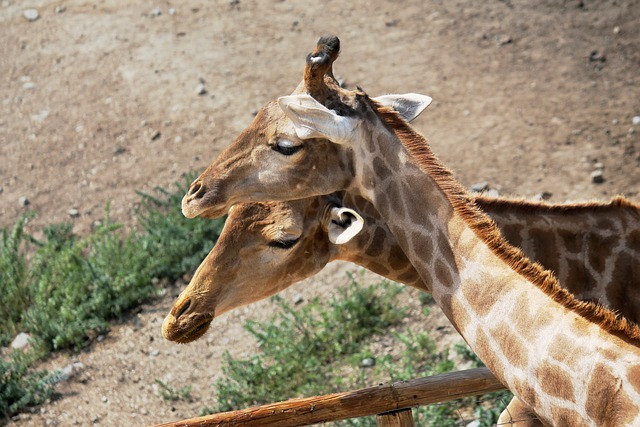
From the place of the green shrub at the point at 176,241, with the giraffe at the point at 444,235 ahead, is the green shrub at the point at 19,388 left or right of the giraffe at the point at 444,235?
right

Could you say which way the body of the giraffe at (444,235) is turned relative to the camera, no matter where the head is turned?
to the viewer's left

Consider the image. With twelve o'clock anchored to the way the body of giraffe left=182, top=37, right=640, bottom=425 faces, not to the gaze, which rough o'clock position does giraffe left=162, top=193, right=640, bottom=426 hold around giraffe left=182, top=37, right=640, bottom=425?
giraffe left=162, top=193, right=640, bottom=426 is roughly at 2 o'clock from giraffe left=182, top=37, right=640, bottom=425.

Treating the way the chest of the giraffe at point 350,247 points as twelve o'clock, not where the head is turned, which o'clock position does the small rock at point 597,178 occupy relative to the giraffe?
The small rock is roughly at 4 o'clock from the giraffe.

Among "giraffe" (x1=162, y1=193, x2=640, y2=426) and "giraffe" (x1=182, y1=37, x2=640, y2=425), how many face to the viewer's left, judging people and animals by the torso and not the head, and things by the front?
2

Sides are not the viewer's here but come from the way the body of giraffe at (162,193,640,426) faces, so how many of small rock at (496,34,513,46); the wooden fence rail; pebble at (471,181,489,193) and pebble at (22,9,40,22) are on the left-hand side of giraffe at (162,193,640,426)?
1

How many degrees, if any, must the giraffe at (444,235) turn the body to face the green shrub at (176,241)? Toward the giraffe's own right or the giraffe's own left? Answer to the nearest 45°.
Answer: approximately 45° to the giraffe's own right

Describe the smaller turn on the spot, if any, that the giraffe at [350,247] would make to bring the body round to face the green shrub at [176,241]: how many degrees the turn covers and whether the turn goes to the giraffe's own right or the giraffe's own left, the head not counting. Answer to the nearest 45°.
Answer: approximately 45° to the giraffe's own right

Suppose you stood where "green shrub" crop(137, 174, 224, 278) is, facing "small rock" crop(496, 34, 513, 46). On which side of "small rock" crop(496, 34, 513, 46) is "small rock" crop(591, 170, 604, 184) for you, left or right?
right

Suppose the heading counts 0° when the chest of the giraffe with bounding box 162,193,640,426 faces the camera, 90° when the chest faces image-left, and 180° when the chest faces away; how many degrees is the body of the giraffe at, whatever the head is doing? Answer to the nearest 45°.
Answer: approximately 90°

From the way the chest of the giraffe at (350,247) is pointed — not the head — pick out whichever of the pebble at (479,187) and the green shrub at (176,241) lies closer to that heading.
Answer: the green shrub

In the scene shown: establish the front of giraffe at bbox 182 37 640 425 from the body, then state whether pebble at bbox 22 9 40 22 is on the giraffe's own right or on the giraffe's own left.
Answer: on the giraffe's own right
